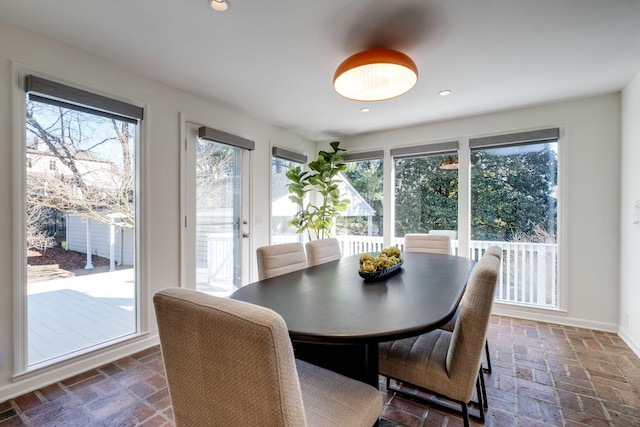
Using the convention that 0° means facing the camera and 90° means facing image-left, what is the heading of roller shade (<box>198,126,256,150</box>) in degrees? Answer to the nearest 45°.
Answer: approximately 315°

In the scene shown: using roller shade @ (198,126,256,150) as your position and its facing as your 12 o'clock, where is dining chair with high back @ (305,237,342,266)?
The dining chair with high back is roughly at 12 o'clock from the roller shade.

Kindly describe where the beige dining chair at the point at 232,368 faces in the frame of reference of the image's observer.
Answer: facing away from the viewer and to the right of the viewer

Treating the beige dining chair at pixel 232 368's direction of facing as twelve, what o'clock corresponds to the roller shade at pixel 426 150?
The roller shade is roughly at 12 o'clock from the beige dining chair.

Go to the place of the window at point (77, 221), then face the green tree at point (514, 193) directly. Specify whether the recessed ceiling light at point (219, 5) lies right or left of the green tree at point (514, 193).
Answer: right

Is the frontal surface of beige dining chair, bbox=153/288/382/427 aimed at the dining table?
yes

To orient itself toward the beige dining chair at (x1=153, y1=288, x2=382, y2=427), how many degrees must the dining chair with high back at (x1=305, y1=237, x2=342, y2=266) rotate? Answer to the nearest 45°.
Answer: approximately 45° to its right

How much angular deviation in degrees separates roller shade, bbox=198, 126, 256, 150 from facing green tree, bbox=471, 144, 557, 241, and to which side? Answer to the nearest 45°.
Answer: approximately 45° to its left

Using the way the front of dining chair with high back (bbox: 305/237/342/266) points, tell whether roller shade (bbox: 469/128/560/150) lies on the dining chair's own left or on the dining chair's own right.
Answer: on the dining chair's own left
